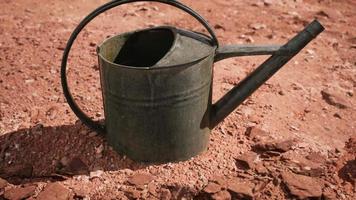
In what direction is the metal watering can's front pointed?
to the viewer's right

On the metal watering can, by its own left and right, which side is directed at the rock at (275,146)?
front

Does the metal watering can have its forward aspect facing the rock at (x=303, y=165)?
yes

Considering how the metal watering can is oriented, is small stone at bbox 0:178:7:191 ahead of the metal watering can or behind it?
behind

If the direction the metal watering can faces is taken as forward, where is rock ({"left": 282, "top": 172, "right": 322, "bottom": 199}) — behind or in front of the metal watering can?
in front

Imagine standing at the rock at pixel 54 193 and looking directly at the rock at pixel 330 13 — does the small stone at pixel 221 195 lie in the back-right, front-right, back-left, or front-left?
front-right

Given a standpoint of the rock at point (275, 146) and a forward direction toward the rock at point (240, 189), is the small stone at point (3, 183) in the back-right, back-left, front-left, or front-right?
front-right

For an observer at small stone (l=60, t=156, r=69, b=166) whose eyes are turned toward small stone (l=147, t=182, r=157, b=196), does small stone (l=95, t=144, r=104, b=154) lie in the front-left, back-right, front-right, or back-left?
front-left

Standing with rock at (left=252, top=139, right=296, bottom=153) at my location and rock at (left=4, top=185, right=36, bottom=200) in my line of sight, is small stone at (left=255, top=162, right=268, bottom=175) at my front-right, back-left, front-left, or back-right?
front-left

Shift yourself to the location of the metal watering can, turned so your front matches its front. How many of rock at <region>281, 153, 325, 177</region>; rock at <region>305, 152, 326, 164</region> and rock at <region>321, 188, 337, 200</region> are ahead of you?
3

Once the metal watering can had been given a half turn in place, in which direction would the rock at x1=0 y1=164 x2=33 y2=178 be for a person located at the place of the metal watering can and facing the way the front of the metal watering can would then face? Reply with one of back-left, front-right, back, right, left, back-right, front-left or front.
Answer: front

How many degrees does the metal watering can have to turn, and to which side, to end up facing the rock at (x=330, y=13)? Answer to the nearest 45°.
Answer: approximately 45° to its left

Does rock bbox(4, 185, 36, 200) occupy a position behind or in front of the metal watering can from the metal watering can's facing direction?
behind

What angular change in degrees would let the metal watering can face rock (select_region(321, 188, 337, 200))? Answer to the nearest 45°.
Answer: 0° — it already faces it
